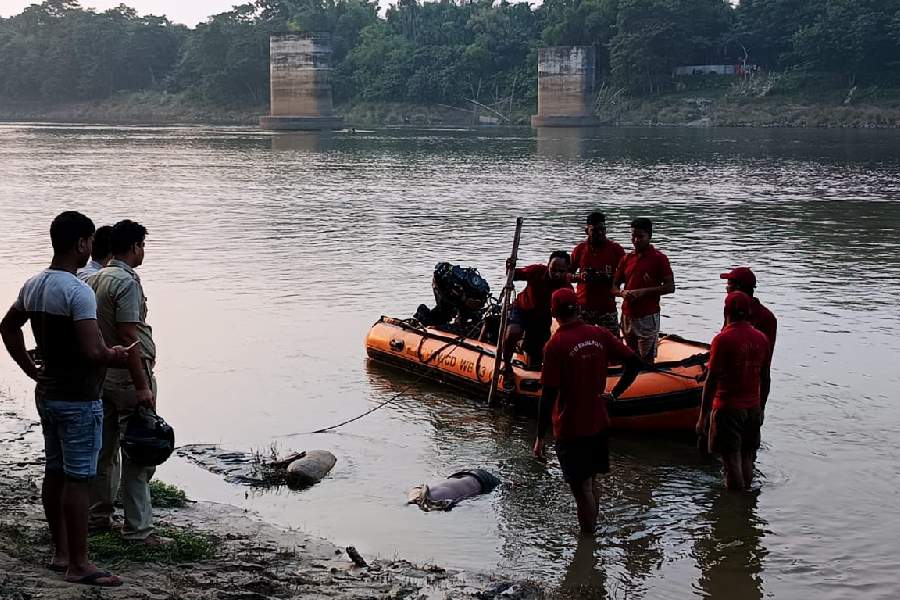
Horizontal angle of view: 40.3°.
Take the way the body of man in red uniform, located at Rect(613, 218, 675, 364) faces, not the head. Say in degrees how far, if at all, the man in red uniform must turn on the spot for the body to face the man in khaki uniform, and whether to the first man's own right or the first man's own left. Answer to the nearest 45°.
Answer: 0° — they already face them

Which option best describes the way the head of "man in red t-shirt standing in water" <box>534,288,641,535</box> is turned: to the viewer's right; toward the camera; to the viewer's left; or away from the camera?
away from the camera

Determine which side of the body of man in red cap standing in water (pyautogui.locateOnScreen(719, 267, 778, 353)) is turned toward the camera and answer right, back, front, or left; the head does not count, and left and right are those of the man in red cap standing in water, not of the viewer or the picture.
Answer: left

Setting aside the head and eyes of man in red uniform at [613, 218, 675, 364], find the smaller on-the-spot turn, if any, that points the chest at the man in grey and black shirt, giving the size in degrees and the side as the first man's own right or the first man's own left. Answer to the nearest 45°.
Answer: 0° — they already face them

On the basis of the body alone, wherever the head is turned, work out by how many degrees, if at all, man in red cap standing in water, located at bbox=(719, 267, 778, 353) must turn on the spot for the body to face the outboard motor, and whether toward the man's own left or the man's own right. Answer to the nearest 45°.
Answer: approximately 45° to the man's own right

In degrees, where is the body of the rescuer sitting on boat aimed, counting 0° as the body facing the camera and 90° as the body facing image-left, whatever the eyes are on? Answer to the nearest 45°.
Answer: approximately 0°

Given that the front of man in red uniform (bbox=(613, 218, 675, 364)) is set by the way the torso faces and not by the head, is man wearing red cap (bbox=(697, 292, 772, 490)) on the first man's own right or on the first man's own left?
on the first man's own left

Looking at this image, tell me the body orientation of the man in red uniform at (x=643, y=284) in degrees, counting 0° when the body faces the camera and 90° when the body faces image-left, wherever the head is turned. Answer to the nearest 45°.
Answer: approximately 45°
